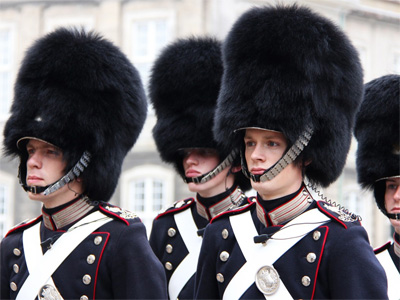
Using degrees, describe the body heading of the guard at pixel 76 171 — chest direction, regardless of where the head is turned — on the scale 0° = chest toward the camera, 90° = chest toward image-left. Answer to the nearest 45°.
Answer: approximately 45°

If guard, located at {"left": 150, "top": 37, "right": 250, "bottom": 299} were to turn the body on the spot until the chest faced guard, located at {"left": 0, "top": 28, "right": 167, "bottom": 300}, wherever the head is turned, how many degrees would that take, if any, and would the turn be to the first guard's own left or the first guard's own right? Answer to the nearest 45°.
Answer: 0° — they already face them

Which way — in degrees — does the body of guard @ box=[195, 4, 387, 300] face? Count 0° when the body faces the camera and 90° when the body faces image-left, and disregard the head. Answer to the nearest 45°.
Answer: approximately 45°

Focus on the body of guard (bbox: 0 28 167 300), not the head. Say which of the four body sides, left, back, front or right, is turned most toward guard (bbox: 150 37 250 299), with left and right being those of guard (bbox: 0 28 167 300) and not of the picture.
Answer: back

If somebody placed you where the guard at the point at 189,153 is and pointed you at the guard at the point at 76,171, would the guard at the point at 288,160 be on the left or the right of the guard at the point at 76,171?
left

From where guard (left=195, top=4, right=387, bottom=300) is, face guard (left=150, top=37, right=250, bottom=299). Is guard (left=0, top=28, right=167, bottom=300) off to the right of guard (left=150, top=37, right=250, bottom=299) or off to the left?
left

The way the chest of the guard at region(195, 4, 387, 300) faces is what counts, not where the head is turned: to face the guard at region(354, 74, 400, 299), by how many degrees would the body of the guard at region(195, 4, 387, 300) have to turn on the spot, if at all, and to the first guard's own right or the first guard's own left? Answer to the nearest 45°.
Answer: approximately 180°

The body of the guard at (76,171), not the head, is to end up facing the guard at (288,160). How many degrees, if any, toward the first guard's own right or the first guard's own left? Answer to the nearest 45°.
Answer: approximately 90° to the first guard's own left

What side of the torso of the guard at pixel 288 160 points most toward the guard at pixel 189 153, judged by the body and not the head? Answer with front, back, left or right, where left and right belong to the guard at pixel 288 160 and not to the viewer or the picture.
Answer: right

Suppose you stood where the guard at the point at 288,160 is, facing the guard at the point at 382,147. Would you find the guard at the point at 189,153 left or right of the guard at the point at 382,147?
left

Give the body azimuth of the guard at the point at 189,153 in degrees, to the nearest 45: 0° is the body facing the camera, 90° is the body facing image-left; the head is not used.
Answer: approximately 45°
